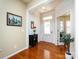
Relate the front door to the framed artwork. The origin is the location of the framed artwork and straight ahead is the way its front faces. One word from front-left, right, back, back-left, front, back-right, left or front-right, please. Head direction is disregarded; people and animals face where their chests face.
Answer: left

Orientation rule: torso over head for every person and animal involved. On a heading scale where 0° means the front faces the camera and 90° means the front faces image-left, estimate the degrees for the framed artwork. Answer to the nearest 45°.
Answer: approximately 315°
